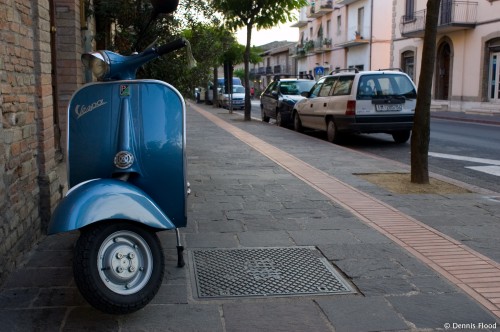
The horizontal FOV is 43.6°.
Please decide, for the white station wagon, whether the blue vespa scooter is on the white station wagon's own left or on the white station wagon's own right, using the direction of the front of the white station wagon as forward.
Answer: on the white station wagon's own left

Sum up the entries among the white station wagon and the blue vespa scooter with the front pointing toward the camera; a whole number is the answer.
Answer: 1

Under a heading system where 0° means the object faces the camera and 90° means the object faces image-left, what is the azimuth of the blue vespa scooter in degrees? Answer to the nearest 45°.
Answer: approximately 0°

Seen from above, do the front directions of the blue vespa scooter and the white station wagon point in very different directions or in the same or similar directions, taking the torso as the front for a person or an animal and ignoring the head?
very different directions

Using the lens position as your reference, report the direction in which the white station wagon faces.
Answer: facing away from the viewer and to the left of the viewer

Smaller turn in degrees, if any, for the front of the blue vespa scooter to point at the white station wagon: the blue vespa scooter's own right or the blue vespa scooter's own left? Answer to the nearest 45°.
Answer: approximately 135° to the blue vespa scooter's own left

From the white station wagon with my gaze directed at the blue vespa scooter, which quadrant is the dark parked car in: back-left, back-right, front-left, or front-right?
back-right
